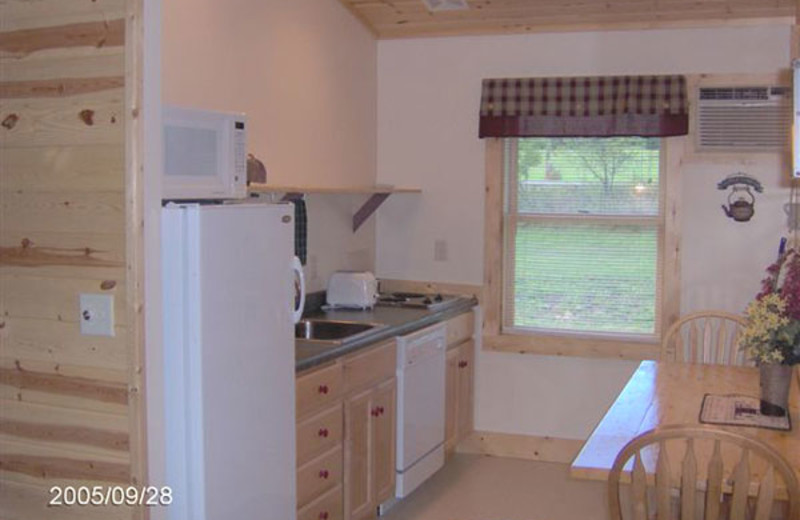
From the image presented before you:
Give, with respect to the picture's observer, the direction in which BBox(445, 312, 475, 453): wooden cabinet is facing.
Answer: facing the viewer and to the right of the viewer

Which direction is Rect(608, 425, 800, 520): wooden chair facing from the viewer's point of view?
away from the camera

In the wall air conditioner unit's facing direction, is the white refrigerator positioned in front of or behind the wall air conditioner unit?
in front

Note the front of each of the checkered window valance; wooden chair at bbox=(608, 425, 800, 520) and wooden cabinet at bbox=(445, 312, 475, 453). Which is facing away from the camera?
the wooden chair

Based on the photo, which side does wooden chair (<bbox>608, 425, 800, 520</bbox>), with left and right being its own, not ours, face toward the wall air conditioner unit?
front

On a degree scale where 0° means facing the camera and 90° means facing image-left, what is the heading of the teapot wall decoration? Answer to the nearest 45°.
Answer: approximately 0°

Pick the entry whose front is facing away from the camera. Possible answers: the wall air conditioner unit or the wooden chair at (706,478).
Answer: the wooden chair

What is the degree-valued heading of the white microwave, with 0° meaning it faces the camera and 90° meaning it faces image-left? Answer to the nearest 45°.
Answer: approximately 315°

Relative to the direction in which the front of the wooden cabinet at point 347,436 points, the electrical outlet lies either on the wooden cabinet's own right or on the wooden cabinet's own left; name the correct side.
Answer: on the wooden cabinet's own left

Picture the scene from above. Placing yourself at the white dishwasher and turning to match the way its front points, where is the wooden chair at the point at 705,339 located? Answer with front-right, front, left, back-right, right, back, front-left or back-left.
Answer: front-left

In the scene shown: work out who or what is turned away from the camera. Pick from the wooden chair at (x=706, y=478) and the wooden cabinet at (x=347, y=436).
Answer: the wooden chair

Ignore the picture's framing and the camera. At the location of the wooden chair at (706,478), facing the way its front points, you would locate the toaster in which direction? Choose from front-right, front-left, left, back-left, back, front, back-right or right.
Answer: front-left

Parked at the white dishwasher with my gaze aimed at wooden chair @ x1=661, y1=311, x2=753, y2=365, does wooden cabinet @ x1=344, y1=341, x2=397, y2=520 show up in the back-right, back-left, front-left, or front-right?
back-right
